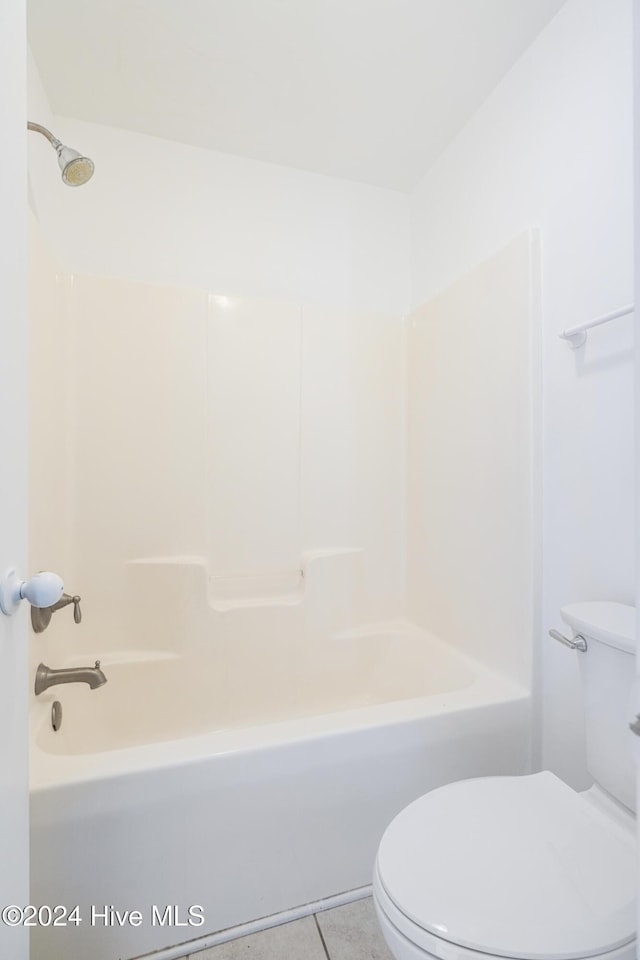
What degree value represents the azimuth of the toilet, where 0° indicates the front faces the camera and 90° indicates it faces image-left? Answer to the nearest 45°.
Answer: approximately 45°

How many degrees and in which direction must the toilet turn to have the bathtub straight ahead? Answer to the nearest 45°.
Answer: approximately 45° to its right
